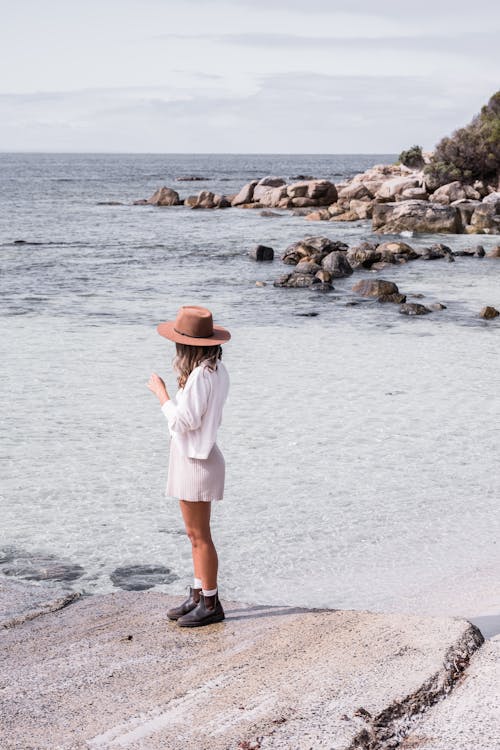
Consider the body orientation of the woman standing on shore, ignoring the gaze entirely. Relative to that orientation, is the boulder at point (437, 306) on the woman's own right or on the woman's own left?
on the woman's own right

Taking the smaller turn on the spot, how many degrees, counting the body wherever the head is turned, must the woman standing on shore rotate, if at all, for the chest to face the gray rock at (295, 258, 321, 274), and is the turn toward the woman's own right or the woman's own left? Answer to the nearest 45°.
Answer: approximately 90° to the woman's own right

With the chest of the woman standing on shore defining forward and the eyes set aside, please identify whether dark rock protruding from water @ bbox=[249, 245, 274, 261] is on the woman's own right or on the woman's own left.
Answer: on the woman's own right

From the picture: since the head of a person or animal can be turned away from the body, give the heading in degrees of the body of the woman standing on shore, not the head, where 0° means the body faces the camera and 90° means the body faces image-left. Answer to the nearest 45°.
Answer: approximately 90°

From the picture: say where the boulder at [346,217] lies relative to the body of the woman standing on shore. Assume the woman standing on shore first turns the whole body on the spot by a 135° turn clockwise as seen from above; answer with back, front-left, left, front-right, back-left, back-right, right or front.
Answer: front-left

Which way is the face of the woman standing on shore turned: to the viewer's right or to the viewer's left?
to the viewer's left

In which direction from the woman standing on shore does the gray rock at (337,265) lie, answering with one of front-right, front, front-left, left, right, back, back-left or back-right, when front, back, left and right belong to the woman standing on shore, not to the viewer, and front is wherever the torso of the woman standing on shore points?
right

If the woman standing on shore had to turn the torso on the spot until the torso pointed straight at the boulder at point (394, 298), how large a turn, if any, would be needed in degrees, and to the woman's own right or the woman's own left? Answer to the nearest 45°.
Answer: approximately 90° to the woman's own right

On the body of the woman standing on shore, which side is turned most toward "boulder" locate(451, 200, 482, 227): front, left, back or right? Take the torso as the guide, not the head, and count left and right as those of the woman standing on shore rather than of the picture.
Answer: right

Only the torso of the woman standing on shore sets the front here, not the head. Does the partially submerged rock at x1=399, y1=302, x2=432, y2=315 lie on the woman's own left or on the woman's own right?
on the woman's own right

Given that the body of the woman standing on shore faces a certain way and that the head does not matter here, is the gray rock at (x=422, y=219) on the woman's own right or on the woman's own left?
on the woman's own right

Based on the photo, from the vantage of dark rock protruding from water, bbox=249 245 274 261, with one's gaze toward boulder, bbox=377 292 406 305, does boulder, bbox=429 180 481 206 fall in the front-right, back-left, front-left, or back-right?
back-left
